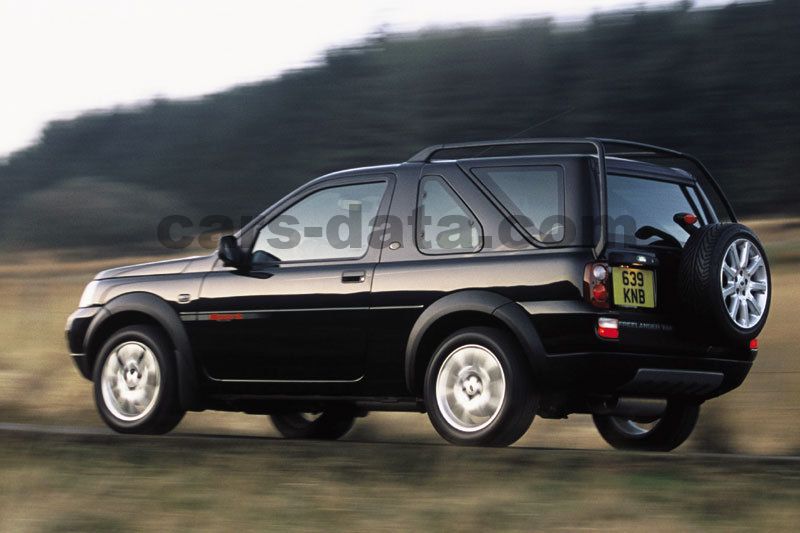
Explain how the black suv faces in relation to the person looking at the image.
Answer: facing away from the viewer and to the left of the viewer
